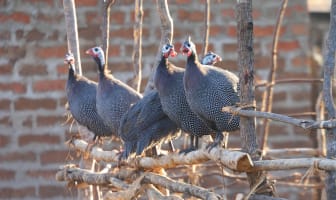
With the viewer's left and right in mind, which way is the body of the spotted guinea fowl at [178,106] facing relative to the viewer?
facing to the left of the viewer

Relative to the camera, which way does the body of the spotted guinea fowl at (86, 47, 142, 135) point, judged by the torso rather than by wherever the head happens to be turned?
to the viewer's left

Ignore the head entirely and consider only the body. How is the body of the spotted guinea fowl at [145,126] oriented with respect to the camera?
to the viewer's right

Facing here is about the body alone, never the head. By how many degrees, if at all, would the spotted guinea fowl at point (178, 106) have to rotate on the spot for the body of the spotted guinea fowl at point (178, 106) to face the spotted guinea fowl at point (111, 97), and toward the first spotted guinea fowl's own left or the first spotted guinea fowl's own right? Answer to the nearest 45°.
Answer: approximately 45° to the first spotted guinea fowl's own right

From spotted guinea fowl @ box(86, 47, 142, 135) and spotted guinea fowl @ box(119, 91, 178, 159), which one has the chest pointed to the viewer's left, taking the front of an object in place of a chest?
spotted guinea fowl @ box(86, 47, 142, 135)

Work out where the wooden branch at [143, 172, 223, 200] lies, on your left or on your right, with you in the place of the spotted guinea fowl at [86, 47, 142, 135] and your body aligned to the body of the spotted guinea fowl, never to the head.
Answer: on your left

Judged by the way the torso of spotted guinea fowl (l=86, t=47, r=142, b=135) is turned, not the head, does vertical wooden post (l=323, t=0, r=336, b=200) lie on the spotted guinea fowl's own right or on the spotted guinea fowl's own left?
on the spotted guinea fowl's own left

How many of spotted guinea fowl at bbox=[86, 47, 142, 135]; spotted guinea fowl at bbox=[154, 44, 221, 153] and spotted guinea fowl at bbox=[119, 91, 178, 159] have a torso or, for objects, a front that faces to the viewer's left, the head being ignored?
2
